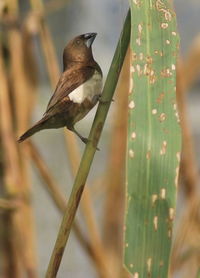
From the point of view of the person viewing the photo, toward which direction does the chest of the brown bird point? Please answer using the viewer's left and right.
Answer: facing to the right of the viewer
